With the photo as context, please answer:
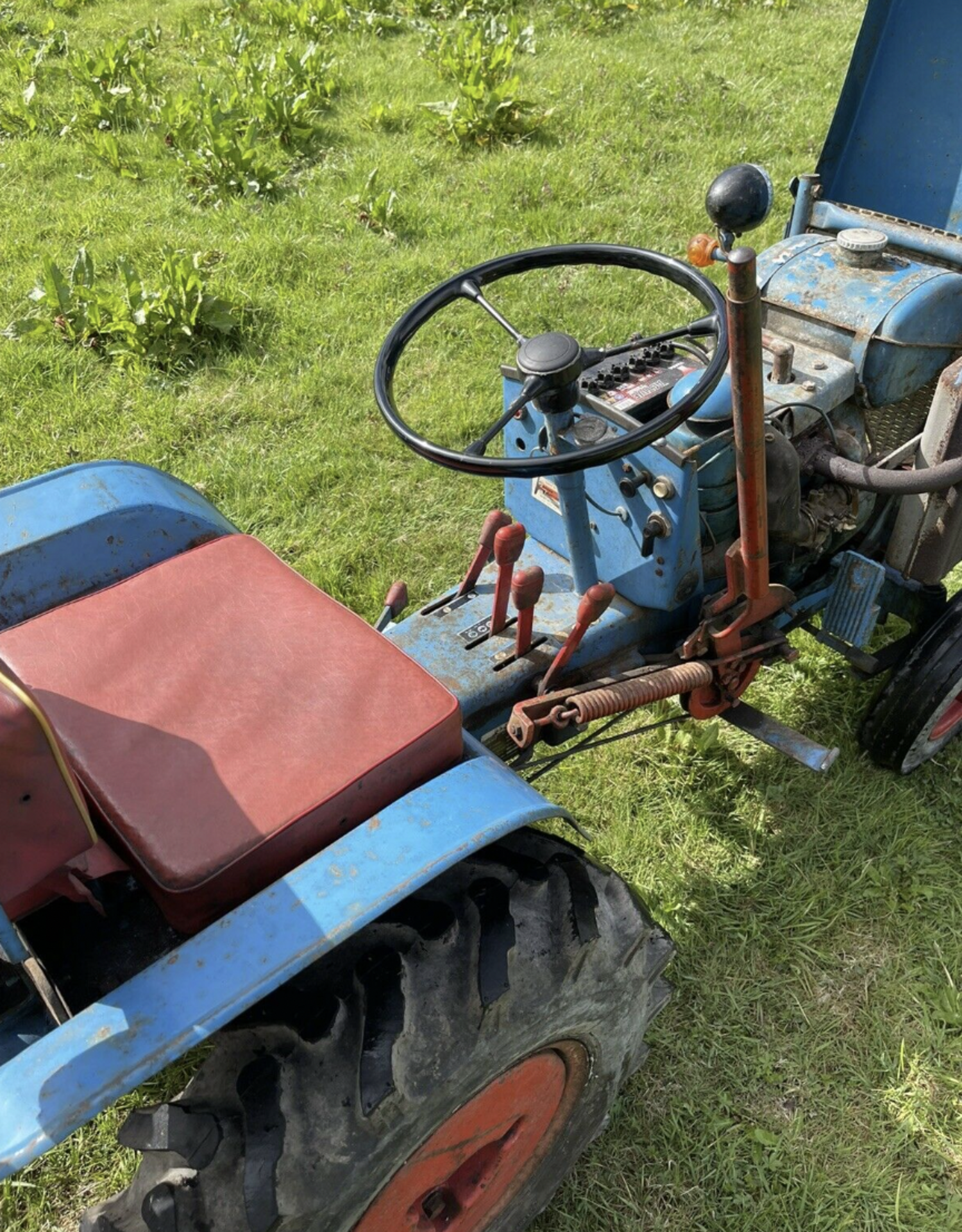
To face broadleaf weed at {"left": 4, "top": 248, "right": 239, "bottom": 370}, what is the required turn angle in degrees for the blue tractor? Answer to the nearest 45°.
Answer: approximately 90° to its left

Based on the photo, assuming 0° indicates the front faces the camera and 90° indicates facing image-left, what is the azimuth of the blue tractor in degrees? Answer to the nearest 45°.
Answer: approximately 225°
